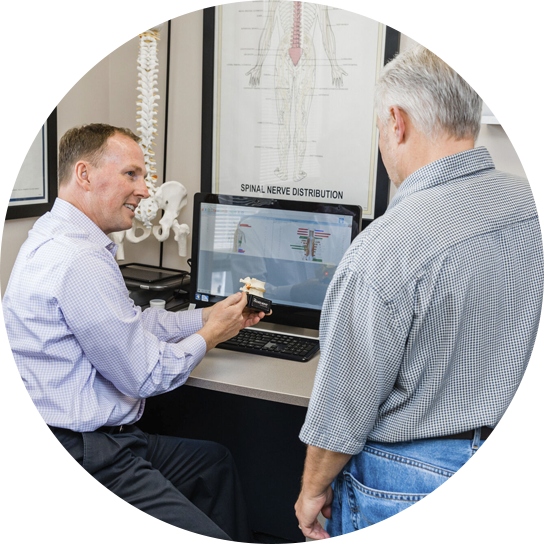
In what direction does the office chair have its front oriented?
to the viewer's right

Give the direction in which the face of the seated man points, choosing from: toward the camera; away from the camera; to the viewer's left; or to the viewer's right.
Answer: to the viewer's right

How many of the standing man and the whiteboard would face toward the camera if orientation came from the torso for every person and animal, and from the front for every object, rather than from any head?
1

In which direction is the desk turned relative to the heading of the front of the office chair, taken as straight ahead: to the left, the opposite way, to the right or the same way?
to the right

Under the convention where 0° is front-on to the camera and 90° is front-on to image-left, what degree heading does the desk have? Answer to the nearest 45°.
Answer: approximately 0°

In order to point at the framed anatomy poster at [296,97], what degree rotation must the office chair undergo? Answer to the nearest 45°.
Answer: approximately 45° to its left

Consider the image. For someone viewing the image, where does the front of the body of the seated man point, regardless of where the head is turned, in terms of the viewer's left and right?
facing to the right of the viewer

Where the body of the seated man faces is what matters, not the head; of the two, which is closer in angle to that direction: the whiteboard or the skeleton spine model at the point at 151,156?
the whiteboard

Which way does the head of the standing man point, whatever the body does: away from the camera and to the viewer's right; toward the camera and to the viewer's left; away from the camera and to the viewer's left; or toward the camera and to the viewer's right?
away from the camera and to the viewer's left

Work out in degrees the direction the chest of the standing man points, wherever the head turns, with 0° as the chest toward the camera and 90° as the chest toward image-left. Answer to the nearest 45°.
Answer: approximately 135°
